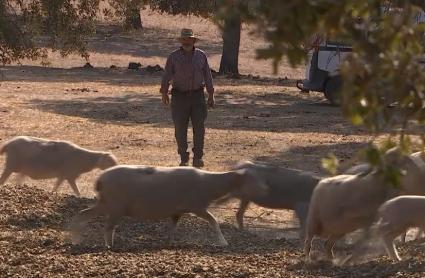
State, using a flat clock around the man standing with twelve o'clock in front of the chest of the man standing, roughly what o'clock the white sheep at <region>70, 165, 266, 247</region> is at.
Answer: The white sheep is roughly at 12 o'clock from the man standing.

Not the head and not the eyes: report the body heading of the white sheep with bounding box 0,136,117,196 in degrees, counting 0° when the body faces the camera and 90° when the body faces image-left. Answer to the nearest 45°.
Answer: approximately 270°

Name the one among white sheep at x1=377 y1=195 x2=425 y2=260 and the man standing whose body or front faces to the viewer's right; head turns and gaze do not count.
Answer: the white sheep

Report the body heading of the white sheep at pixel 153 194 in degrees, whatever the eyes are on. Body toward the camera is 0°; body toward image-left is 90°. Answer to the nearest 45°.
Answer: approximately 270°

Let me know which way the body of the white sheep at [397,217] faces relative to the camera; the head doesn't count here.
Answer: to the viewer's right

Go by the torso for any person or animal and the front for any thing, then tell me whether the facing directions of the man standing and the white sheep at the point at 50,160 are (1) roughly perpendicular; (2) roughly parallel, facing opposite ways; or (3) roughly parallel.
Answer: roughly perpendicular
